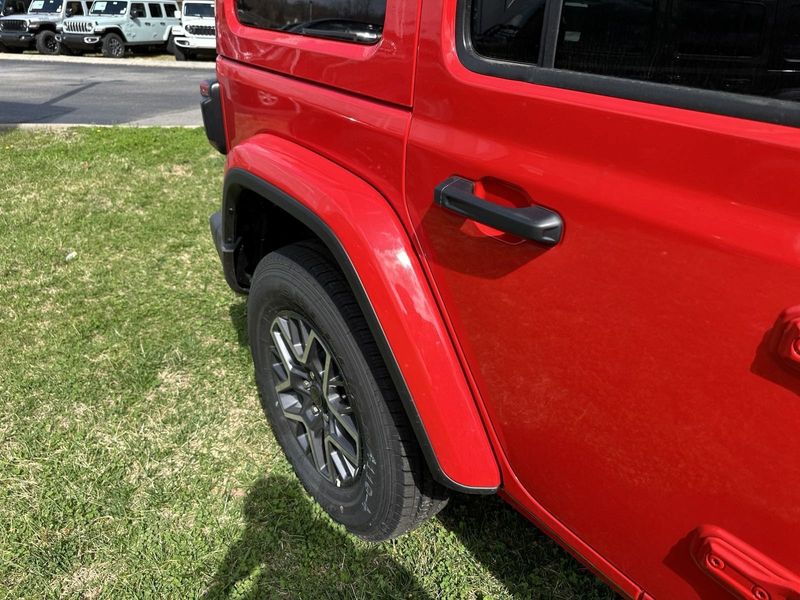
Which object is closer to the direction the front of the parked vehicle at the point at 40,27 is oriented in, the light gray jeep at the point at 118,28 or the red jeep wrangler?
the red jeep wrangler

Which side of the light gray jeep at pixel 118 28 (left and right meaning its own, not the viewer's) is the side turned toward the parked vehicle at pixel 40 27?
right

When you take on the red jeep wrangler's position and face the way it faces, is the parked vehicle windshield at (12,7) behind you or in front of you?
behind

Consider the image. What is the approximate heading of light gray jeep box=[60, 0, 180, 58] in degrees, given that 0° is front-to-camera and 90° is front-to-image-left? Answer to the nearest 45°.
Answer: approximately 45°

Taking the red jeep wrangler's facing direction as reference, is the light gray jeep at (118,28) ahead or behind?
behind

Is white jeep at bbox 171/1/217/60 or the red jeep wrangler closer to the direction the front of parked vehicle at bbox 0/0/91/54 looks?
the red jeep wrangler

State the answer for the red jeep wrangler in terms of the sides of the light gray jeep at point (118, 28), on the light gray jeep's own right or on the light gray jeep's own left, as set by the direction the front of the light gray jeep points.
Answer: on the light gray jeep's own left

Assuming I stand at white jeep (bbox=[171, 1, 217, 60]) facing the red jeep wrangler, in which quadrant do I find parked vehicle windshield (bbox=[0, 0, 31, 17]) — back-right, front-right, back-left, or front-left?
back-right

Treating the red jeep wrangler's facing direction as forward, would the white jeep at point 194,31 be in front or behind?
behind

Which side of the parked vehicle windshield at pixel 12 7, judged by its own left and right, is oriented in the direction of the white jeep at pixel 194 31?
left
